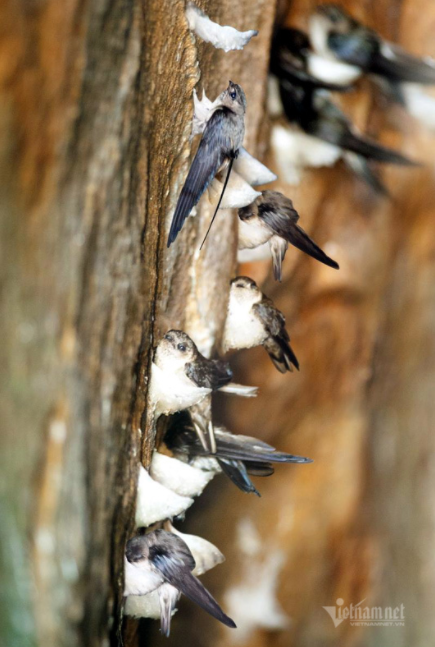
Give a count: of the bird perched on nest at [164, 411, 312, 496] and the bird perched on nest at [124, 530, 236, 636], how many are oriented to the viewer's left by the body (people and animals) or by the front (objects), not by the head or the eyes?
2

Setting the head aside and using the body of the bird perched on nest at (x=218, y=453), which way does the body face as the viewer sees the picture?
to the viewer's left

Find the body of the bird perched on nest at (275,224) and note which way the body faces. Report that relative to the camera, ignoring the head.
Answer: to the viewer's left

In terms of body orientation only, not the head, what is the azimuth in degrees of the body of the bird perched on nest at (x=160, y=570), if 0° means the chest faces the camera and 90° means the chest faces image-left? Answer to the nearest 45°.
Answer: approximately 90°

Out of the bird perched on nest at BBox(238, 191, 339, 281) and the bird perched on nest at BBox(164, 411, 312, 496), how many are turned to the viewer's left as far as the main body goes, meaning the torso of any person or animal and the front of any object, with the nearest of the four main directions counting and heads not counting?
2
